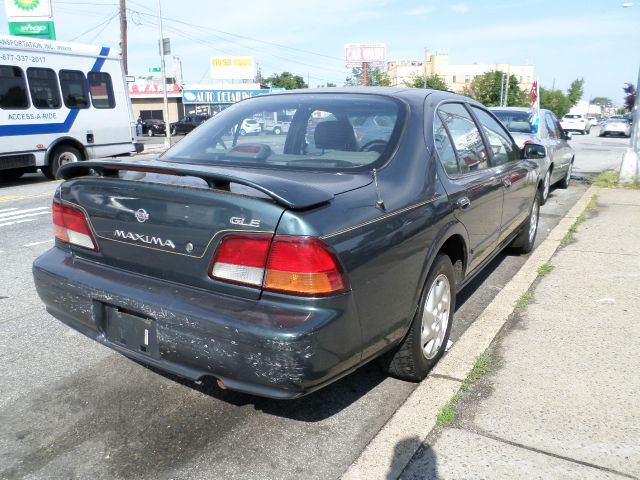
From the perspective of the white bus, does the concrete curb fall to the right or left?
on its left

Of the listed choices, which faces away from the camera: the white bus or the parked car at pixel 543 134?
the parked car

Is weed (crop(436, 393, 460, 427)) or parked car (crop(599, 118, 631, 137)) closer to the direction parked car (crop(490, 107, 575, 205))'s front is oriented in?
the parked car

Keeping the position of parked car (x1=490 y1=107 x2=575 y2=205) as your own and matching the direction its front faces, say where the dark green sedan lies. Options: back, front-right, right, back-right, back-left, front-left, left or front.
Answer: back

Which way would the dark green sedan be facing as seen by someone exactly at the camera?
facing away from the viewer and to the right of the viewer

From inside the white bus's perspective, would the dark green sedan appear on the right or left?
on its left

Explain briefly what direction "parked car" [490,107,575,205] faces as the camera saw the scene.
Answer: facing away from the viewer

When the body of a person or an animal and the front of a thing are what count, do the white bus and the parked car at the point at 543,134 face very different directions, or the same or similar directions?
very different directions

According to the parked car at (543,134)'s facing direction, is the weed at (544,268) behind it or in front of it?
behind

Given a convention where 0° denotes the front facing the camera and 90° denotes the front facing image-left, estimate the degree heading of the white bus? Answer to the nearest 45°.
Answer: approximately 45°

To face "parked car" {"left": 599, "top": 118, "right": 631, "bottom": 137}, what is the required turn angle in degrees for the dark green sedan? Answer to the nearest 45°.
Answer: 0° — it already faces it

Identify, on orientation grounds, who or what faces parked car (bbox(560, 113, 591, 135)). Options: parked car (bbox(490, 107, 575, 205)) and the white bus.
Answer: parked car (bbox(490, 107, 575, 205))

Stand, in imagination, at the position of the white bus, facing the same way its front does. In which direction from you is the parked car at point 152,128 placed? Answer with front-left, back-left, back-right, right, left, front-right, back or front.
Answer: back-right
